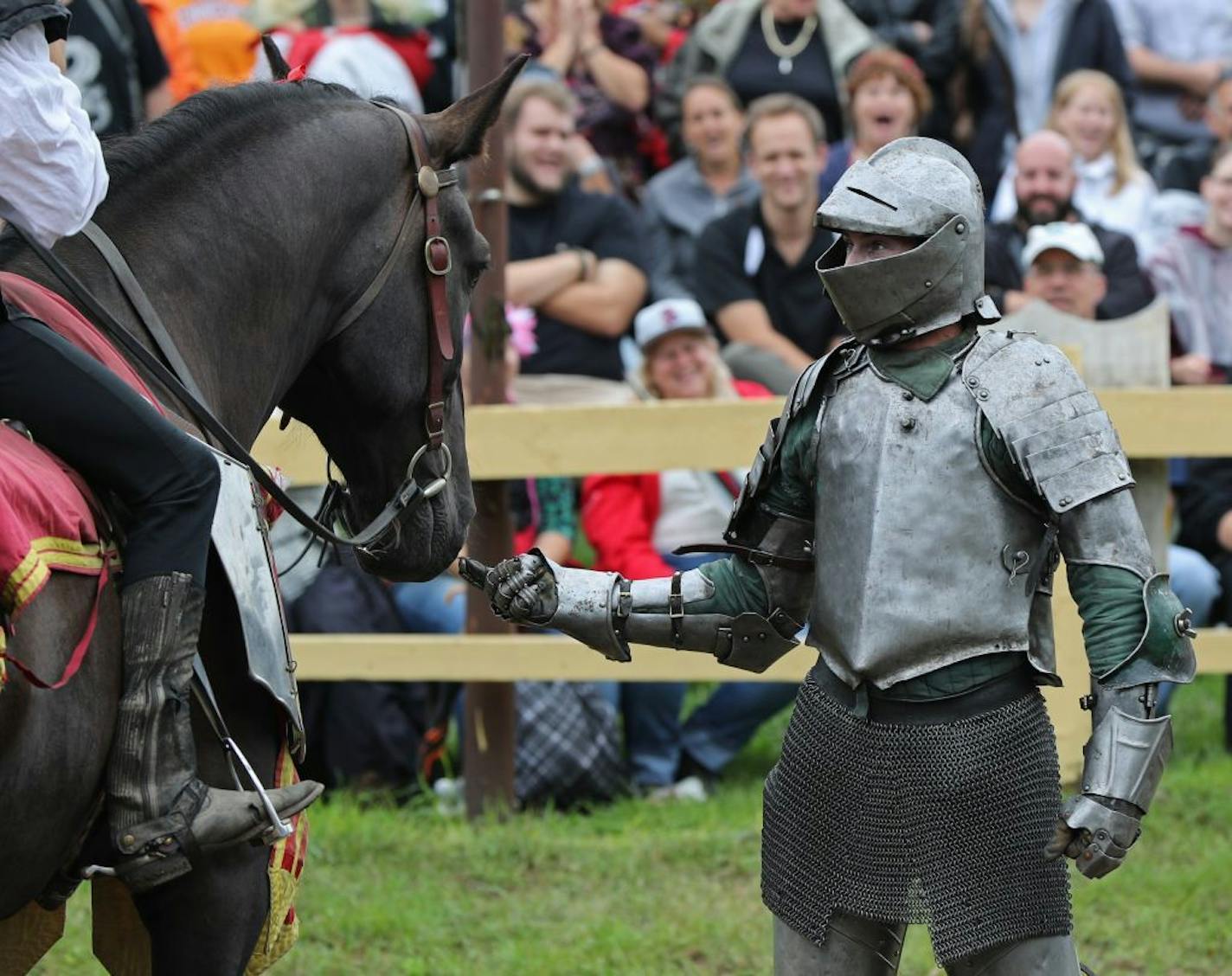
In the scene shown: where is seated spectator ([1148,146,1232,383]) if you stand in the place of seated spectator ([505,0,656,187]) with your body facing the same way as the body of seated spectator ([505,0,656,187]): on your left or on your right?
on your left

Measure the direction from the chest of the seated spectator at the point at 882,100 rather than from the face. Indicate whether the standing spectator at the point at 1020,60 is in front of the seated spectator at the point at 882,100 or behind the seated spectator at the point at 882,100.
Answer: behind

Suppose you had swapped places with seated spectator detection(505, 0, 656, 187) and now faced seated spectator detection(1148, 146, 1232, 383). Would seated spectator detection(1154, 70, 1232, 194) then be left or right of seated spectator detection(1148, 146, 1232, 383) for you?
left

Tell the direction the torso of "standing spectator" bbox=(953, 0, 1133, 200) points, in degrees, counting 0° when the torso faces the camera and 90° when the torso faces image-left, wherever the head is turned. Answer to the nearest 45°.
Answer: approximately 0°

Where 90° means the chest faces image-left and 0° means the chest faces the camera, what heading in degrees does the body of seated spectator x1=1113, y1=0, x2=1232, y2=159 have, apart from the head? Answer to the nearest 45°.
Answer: approximately 0°

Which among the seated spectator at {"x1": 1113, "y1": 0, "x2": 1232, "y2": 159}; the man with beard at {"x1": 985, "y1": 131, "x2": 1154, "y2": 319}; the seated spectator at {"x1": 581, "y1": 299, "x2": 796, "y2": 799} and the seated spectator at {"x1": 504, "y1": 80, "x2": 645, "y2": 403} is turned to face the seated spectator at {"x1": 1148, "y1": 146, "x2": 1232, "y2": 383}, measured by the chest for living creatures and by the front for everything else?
the seated spectator at {"x1": 1113, "y1": 0, "x2": 1232, "y2": 159}

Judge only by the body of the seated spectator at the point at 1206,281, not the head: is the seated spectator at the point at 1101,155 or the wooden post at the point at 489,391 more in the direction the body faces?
the wooden post

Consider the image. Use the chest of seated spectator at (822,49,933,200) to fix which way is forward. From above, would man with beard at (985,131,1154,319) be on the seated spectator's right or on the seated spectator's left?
on the seated spectator's left

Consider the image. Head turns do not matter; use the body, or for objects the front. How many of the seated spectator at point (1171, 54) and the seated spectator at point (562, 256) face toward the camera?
2

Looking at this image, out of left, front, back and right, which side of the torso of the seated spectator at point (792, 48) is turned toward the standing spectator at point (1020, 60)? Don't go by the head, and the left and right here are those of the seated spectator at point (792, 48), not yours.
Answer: left

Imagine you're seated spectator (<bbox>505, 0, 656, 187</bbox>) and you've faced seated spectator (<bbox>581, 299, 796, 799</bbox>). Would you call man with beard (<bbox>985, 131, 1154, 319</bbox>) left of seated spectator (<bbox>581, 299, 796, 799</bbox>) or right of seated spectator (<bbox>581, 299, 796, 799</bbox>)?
left
